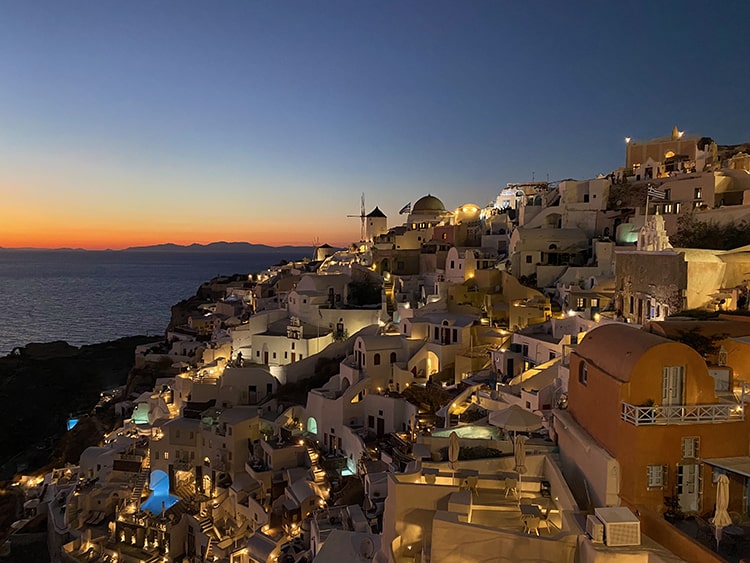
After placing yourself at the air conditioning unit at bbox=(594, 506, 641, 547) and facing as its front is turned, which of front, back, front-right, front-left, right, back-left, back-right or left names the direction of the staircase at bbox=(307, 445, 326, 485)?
back-right

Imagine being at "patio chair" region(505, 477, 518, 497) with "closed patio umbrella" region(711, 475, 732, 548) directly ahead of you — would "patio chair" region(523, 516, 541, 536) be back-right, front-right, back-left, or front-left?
front-right

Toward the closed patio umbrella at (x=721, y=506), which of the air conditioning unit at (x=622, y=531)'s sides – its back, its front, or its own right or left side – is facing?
left

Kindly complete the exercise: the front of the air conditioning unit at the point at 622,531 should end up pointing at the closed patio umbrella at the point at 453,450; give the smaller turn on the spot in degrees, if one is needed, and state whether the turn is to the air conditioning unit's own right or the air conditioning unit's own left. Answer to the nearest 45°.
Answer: approximately 135° to the air conditioning unit's own right

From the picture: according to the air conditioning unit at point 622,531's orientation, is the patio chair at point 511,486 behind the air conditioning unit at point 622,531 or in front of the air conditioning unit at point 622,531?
behind

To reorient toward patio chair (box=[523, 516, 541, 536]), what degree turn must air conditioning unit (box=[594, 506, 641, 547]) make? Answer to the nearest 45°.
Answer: approximately 135° to its right

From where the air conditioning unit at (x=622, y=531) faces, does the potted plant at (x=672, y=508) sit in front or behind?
behind

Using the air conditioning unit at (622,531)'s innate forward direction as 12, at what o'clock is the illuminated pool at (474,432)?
The illuminated pool is roughly at 5 o'clock from the air conditioning unit.

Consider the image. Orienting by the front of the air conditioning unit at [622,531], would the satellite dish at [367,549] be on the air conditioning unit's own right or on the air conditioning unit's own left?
on the air conditioning unit's own right

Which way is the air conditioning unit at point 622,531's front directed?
toward the camera

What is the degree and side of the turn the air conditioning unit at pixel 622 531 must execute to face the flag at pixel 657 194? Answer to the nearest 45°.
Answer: approximately 180°

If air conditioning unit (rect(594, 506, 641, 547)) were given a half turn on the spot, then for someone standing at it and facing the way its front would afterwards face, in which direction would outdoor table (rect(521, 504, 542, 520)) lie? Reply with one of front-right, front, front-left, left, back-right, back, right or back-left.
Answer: front-left
